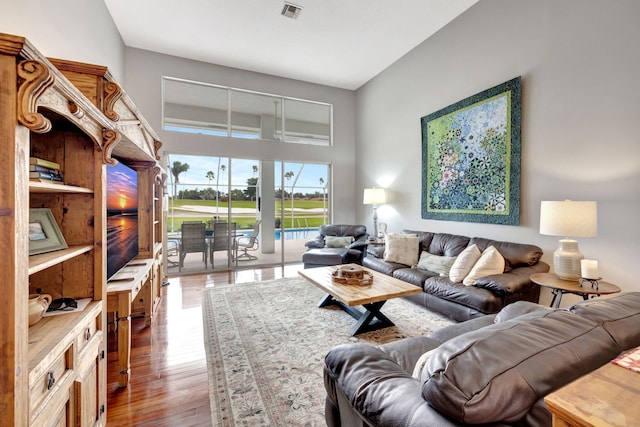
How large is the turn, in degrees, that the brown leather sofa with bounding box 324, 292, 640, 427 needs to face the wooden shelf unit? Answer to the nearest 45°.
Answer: approximately 45° to its left

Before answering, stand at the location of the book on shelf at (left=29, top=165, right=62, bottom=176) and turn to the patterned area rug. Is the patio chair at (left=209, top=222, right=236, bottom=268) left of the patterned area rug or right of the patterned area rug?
left

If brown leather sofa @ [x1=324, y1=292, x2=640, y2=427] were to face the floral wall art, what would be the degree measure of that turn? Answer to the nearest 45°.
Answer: approximately 45° to its right

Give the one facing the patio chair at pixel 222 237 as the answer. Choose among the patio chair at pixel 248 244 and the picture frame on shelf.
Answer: the patio chair at pixel 248 244

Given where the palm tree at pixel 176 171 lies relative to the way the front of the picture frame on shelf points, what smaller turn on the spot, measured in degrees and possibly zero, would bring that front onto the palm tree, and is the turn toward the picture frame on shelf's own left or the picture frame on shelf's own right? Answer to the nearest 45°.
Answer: approximately 90° to the picture frame on shelf's own left

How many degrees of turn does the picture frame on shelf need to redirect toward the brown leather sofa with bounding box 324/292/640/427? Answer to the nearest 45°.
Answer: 0° — it already faces it

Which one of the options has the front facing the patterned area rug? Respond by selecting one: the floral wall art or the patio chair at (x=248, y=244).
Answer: the floral wall art

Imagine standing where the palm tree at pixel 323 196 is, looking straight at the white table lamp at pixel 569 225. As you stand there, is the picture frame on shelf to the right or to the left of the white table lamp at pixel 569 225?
right

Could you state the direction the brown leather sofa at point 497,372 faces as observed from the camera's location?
facing away from the viewer and to the left of the viewer

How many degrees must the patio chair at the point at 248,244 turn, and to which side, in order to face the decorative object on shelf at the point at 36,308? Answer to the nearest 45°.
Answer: approximately 90° to its left

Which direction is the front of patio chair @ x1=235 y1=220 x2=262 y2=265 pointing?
to the viewer's left

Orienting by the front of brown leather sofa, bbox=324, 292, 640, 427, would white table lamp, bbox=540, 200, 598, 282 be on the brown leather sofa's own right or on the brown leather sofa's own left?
on the brown leather sofa's own right

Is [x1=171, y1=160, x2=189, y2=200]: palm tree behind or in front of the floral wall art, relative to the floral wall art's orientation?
in front

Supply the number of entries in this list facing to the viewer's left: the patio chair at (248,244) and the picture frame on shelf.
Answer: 1

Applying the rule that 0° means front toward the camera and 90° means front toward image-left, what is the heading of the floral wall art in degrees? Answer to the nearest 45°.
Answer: approximately 45°

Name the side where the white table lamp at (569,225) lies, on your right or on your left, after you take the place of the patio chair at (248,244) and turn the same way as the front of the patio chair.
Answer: on your left

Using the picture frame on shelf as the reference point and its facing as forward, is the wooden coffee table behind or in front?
in front
